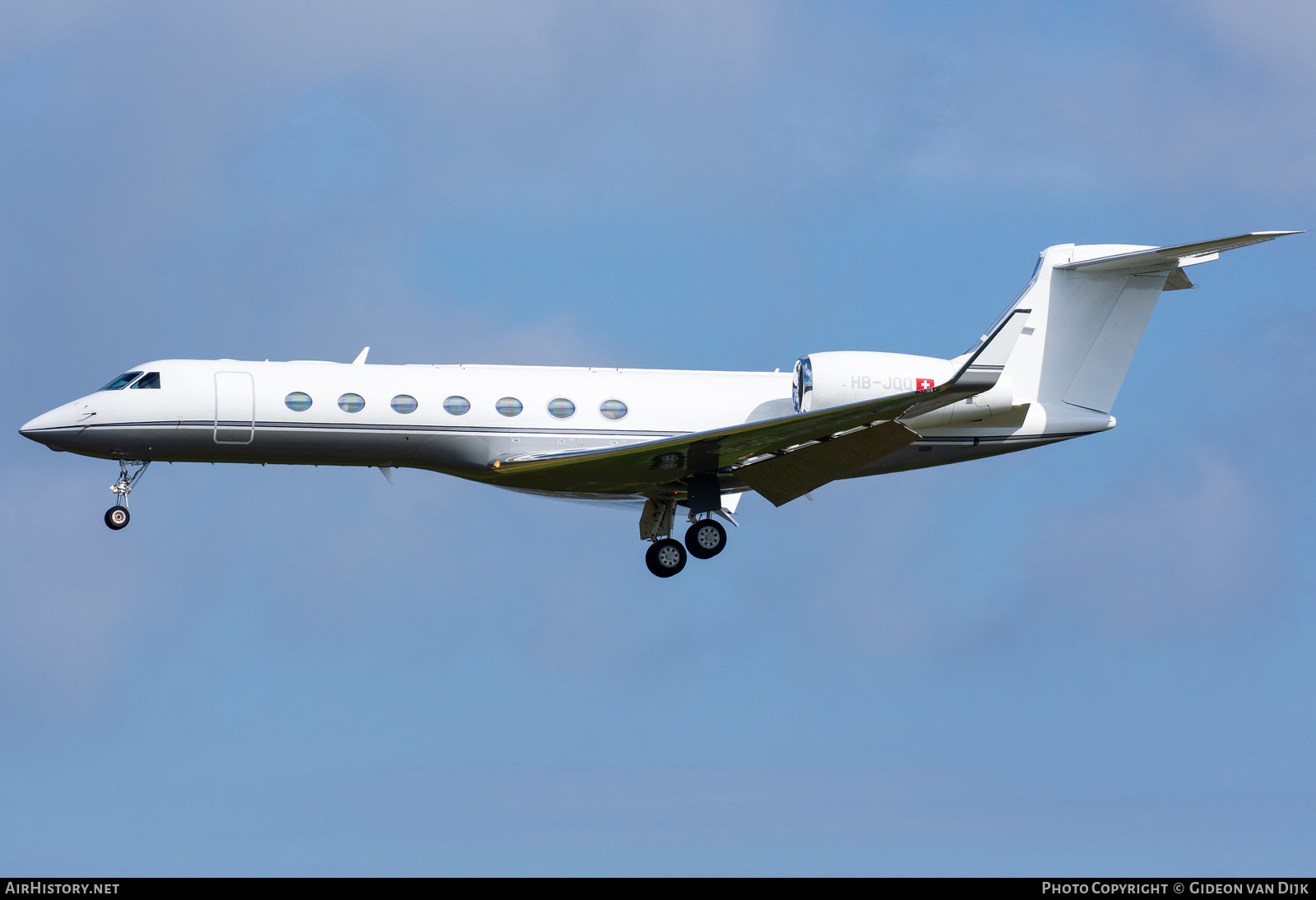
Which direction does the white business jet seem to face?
to the viewer's left
